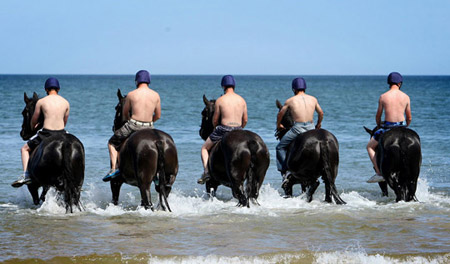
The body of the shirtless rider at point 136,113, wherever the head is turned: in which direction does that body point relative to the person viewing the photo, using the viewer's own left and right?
facing away from the viewer and to the left of the viewer

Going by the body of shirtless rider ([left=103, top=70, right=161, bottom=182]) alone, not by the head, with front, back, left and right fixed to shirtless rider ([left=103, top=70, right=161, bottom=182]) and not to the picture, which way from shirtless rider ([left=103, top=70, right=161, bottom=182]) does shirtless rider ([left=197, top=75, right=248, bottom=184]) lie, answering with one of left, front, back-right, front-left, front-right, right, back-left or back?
back-right

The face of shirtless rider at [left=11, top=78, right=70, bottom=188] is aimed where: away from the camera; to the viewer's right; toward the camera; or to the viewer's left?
away from the camera

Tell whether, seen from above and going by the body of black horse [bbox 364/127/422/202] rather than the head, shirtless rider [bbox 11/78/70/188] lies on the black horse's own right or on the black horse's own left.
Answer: on the black horse's own left

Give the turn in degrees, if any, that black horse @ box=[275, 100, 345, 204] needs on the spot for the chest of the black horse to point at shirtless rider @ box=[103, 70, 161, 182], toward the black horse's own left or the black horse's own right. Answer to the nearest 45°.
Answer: approximately 45° to the black horse's own left
